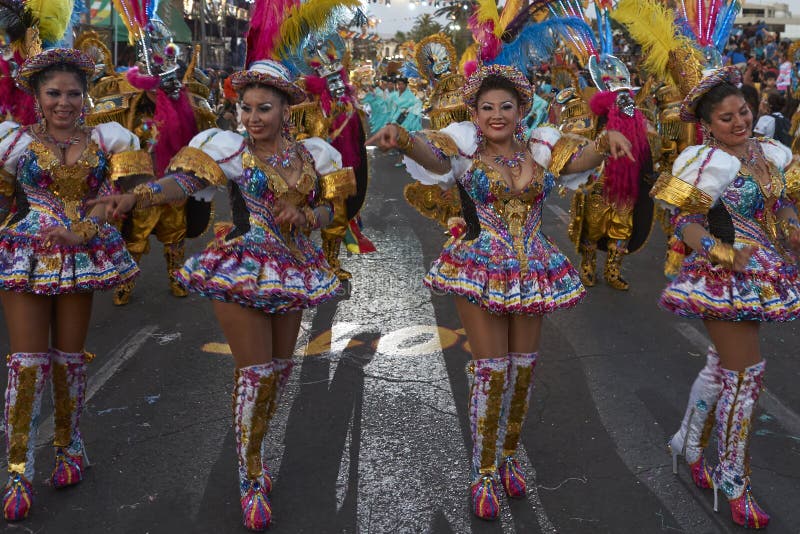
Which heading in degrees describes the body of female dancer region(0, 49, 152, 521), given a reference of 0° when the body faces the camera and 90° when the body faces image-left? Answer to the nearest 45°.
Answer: approximately 0°

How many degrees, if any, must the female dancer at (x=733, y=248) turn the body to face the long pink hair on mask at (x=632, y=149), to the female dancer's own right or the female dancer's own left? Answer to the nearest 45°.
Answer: approximately 180°

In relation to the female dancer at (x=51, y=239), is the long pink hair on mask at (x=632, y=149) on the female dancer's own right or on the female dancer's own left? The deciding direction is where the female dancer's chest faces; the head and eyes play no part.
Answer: on the female dancer's own left

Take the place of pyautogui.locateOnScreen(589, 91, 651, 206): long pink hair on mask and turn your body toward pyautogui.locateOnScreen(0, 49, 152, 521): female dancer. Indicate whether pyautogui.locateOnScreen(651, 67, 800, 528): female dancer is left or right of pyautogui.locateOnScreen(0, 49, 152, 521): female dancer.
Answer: left

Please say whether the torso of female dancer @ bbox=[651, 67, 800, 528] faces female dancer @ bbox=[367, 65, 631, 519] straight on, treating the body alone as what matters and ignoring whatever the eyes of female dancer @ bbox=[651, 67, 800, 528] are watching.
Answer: no

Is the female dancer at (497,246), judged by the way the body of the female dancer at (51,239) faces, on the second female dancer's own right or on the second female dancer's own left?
on the second female dancer's own left

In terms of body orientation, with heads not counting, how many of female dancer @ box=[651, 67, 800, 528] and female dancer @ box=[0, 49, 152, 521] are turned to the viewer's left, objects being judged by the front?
0

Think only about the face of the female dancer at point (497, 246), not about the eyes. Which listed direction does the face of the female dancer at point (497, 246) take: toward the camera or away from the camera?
toward the camera

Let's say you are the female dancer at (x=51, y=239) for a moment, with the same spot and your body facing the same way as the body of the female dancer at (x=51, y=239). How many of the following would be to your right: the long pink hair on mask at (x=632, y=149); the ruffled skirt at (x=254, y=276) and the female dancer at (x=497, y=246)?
0

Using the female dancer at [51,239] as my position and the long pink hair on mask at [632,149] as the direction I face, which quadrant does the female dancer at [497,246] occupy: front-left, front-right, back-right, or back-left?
front-right

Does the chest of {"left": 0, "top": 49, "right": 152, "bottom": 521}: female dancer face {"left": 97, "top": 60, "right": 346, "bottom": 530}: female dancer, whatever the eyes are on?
no

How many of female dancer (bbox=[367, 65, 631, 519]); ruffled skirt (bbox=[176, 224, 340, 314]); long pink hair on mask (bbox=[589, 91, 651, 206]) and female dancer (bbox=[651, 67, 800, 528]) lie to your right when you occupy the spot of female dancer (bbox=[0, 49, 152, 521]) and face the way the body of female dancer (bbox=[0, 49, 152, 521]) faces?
0

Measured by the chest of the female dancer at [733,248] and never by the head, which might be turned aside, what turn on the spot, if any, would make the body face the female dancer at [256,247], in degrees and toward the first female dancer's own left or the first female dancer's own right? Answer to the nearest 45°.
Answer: approximately 90° to the first female dancer's own right

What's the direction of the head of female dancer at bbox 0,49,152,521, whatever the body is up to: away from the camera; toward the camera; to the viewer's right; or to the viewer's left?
toward the camera

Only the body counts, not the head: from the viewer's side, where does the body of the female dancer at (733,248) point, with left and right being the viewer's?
facing the viewer and to the right of the viewer

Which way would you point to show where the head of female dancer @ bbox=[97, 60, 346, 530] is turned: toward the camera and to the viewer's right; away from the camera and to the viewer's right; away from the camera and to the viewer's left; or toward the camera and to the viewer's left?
toward the camera and to the viewer's left

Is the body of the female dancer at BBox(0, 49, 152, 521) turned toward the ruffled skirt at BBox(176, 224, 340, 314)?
no
